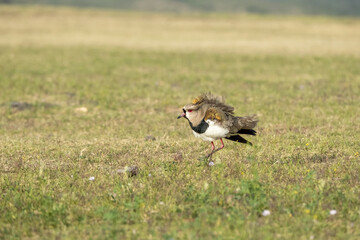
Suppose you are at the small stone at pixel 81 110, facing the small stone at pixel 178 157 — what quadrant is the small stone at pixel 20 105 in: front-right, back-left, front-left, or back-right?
back-right

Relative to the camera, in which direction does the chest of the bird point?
to the viewer's left

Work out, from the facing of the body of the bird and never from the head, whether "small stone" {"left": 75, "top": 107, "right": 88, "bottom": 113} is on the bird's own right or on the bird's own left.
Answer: on the bird's own right

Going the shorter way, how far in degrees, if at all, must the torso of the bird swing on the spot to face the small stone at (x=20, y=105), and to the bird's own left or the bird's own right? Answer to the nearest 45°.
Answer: approximately 45° to the bird's own right
